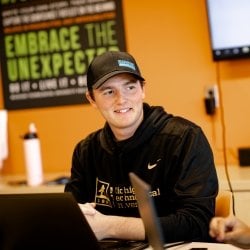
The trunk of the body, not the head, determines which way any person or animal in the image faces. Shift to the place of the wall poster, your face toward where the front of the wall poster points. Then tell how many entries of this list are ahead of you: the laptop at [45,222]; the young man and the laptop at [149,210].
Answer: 3

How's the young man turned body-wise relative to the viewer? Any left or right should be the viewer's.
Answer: facing the viewer and to the left of the viewer

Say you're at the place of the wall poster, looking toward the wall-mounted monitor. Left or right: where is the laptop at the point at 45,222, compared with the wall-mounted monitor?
right

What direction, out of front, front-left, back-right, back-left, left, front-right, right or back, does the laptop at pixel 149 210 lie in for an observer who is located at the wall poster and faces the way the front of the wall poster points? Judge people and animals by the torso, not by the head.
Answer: front

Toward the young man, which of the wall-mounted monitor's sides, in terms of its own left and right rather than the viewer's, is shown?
front

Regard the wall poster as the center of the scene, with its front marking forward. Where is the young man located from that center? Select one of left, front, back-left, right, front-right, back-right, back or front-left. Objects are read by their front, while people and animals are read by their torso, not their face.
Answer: front

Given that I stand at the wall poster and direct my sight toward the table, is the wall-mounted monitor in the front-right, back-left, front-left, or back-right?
front-left

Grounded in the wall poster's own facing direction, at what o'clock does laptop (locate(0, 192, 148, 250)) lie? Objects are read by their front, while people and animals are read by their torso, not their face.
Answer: The laptop is roughly at 12 o'clock from the wall poster.

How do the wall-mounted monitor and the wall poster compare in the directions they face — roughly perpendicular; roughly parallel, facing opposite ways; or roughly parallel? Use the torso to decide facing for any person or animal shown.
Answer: roughly parallel

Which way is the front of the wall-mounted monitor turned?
toward the camera

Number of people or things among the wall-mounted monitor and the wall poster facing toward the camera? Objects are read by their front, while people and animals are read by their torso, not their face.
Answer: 2

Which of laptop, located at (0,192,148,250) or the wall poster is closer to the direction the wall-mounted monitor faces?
the laptop

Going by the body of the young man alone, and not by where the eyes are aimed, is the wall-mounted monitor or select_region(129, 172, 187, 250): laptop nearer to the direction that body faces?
the laptop

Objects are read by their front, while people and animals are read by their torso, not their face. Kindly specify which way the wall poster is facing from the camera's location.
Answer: facing the viewer
